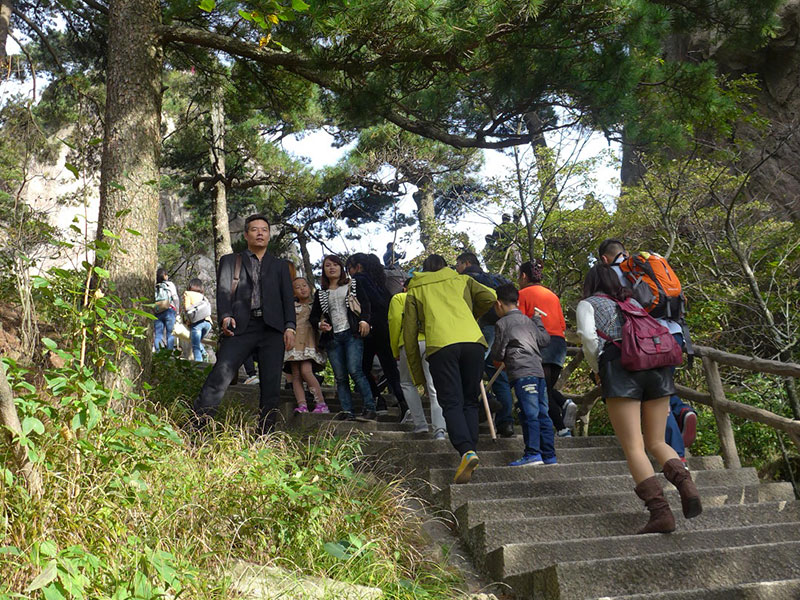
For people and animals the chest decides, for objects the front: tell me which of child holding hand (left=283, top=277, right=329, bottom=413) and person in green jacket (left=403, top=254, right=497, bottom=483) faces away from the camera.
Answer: the person in green jacket

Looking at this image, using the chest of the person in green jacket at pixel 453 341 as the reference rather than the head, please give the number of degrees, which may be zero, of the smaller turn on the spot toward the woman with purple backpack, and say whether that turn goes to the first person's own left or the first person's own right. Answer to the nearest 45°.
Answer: approximately 135° to the first person's own right

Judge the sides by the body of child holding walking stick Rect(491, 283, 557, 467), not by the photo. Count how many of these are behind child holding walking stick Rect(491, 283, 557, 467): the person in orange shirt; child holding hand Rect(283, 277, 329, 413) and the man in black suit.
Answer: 0

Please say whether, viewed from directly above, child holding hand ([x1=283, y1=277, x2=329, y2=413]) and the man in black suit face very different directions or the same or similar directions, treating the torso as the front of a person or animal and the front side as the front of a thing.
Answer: same or similar directions

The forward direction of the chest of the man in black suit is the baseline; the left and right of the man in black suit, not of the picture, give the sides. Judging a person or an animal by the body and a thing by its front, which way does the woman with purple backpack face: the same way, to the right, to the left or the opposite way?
the opposite way

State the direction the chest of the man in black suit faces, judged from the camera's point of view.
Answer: toward the camera

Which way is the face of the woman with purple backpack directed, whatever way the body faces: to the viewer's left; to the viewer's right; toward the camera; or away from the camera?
away from the camera

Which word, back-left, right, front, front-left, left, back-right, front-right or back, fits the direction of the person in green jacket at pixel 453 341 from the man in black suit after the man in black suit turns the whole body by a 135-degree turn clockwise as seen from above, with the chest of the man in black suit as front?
back

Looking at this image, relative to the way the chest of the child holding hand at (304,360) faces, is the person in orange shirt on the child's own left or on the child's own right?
on the child's own left

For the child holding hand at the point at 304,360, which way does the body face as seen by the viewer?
toward the camera

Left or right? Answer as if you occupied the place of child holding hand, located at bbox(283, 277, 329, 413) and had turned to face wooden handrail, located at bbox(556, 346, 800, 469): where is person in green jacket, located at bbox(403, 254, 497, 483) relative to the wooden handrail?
right

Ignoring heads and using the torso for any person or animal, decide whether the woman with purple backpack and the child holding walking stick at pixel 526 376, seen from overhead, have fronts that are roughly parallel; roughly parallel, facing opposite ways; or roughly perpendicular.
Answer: roughly parallel

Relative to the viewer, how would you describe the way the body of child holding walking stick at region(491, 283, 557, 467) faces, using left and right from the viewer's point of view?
facing away from the viewer and to the left of the viewer

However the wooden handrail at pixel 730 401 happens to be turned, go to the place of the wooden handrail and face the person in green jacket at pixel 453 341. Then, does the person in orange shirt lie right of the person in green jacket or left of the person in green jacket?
right

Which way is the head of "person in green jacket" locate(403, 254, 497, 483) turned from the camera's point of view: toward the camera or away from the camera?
away from the camera

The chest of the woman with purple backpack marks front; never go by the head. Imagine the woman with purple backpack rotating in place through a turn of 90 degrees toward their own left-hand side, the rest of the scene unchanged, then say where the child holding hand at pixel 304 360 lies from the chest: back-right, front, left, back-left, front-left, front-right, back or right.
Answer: right

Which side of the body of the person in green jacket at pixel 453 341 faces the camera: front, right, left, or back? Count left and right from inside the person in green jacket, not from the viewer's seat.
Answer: back
